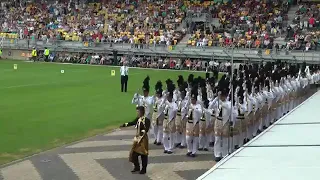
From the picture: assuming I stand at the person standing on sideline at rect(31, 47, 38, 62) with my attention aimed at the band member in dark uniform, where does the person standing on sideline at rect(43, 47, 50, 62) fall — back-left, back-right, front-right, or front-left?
front-left

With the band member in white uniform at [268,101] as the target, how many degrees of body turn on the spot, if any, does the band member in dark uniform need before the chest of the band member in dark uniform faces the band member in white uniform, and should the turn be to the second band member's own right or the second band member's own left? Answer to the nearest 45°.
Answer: approximately 180°

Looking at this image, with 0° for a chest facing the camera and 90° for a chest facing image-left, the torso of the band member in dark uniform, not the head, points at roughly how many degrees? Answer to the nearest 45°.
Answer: approximately 45°

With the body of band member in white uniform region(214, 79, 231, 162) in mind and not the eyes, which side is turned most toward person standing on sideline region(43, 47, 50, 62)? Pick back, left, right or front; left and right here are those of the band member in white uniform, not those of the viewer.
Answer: right

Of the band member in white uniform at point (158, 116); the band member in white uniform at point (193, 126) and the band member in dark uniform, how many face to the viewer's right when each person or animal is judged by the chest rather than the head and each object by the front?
0

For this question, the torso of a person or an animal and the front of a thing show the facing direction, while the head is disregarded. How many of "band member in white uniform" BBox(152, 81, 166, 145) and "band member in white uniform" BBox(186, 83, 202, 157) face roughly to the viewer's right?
0

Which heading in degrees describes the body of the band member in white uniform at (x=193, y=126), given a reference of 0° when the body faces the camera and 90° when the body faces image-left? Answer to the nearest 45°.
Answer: approximately 45°

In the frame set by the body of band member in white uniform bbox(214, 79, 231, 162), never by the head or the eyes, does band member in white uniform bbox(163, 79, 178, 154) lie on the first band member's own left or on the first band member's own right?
on the first band member's own right

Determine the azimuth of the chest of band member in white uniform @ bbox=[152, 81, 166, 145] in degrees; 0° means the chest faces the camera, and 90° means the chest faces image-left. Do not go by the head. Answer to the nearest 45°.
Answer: approximately 45°
